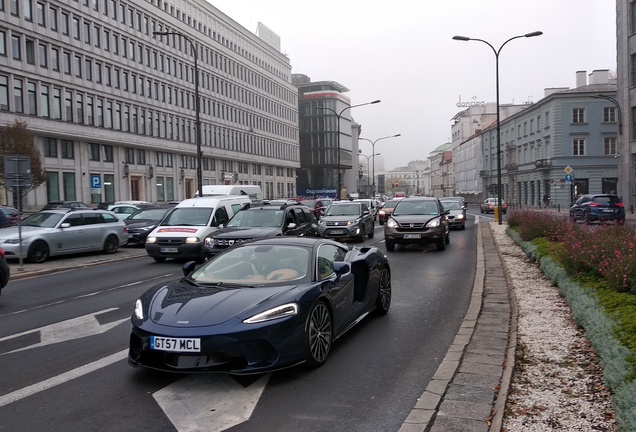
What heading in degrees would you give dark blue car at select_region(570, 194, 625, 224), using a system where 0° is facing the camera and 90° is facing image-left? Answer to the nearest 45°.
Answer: approximately 135°

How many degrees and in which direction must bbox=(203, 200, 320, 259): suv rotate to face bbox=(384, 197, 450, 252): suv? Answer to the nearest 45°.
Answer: approximately 135° to its left

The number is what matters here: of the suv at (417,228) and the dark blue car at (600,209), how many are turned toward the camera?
1

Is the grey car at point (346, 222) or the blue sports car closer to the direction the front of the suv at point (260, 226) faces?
the blue sports car

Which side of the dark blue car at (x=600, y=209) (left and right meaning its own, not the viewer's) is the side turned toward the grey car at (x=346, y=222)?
left

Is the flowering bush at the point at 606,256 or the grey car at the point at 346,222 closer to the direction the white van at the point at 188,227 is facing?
the flowering bush

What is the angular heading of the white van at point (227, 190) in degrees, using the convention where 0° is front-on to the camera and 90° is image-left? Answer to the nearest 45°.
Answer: approximately 45°

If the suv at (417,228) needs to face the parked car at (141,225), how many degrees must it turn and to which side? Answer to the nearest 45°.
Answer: approximately 90° to its right

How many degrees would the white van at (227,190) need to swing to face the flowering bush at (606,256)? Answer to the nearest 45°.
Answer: approximately 45° to its left

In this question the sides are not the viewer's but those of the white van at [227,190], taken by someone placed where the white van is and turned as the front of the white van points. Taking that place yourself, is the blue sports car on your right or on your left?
on your left

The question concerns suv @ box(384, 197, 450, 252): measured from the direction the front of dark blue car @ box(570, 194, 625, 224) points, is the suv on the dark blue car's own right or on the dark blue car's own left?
on the dark blue car's own left

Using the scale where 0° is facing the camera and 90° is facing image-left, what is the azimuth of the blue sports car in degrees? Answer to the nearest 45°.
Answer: approximately 45°

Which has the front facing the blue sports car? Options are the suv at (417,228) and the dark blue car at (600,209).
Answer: the suv

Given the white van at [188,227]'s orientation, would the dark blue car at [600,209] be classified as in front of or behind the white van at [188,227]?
behind

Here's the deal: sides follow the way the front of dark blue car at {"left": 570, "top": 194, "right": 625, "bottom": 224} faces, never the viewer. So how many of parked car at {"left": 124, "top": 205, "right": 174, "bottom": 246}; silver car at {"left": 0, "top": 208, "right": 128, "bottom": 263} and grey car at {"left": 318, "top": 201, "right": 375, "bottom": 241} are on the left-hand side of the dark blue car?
3

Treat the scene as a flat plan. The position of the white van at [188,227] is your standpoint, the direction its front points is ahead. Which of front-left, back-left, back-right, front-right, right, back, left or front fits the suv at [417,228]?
back-left
